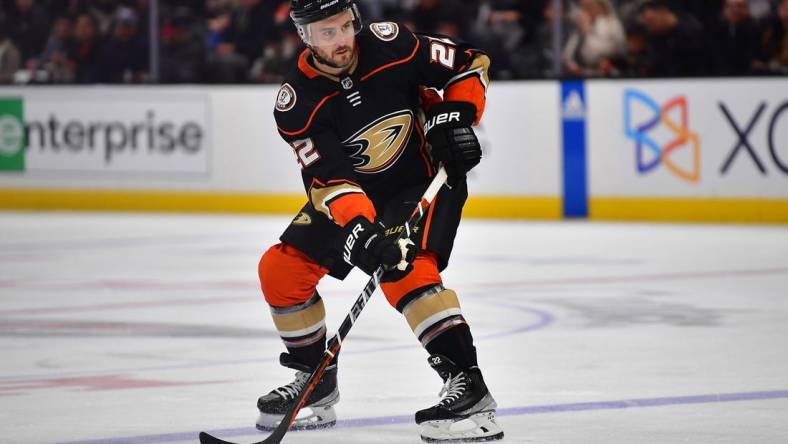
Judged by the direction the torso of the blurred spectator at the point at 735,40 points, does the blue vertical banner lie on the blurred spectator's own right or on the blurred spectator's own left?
on the blurred spectator's own right

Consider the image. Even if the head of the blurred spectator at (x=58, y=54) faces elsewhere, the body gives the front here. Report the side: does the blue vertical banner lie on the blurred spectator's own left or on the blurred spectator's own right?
on the blurred spectator's own left

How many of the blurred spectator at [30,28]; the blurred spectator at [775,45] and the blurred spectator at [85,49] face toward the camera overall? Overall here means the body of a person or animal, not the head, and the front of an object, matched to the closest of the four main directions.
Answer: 3

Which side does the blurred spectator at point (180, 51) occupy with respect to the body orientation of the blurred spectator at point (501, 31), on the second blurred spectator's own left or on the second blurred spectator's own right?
on the second blurred spectator's own right

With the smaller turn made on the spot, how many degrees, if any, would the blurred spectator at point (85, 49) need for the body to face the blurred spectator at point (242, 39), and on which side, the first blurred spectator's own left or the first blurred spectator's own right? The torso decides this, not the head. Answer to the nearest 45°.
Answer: approximately 45° to the first blurred spectator's own left

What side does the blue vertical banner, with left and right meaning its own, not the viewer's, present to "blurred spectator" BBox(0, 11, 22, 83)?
right
